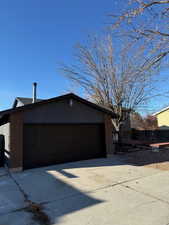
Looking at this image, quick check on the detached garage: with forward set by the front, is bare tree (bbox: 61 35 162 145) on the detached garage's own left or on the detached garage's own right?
on the detached garage's own left

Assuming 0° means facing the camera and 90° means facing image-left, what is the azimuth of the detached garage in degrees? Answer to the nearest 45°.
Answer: approximately 315°

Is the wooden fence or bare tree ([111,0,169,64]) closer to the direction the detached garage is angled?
the bare tree

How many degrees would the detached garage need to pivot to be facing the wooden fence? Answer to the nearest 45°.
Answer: approximately 90° to its left
